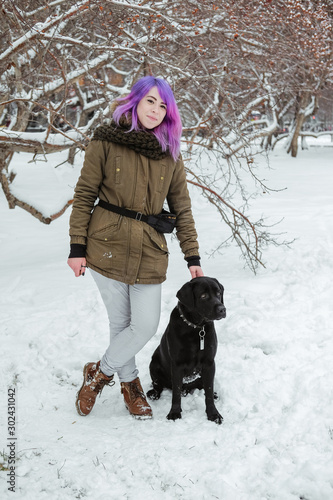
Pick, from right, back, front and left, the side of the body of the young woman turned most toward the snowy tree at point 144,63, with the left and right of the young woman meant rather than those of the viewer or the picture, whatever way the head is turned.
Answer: back

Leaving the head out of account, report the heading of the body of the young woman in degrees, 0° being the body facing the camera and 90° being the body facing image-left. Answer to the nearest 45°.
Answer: approximately 0°

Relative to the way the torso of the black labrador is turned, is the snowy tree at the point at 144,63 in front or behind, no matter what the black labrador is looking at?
behind
